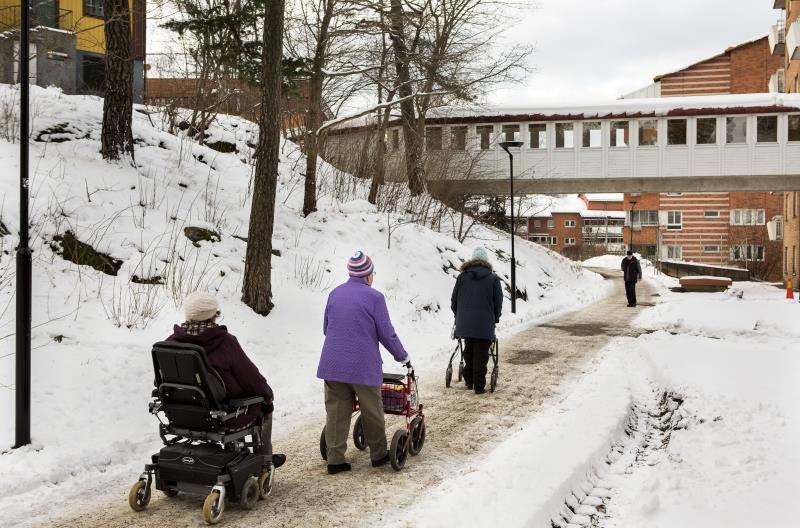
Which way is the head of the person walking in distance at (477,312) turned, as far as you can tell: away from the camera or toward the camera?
away from the camera

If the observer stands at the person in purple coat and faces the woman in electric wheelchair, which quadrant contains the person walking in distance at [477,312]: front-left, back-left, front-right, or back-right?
back-right

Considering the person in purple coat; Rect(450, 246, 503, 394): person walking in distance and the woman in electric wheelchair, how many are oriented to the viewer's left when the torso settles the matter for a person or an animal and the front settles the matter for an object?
0

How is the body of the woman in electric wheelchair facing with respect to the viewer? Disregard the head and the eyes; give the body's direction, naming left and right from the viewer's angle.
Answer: facing away from the viewer and to the right of the viewer

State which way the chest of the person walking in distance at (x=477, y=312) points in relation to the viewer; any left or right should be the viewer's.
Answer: facing away from the viewer

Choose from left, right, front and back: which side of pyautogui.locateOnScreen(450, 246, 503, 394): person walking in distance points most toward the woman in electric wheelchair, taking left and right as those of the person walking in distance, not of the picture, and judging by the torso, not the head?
back

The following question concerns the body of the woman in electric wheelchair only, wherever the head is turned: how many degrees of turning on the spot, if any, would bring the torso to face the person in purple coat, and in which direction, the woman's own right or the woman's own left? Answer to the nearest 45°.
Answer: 0° — they already face them

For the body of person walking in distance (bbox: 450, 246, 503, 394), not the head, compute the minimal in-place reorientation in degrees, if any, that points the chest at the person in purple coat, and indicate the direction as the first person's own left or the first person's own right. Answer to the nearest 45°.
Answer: approximately 180°

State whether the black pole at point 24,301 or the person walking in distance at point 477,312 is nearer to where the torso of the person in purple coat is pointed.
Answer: the person walking in distance

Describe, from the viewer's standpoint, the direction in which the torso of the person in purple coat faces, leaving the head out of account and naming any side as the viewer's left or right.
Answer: facing away from the viewer and to the right of the viewer
